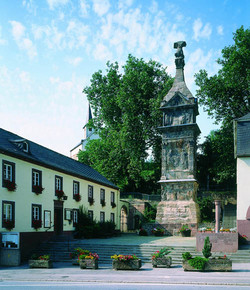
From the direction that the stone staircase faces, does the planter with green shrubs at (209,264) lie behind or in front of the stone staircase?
in front

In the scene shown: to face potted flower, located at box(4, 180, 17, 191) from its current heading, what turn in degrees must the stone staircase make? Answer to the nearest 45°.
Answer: approximately 90° to its right

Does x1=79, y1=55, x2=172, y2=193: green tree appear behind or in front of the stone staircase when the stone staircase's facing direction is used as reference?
behind

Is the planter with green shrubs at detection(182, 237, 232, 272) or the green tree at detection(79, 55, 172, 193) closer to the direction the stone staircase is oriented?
the planter with green shrubs

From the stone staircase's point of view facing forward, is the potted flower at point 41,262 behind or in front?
in front

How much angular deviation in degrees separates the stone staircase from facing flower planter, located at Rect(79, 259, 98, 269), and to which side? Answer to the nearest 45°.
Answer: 0° — it already faces it

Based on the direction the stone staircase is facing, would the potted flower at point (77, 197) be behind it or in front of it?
behind

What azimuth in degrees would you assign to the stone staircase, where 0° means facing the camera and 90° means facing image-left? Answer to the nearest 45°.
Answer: approximately 0°
